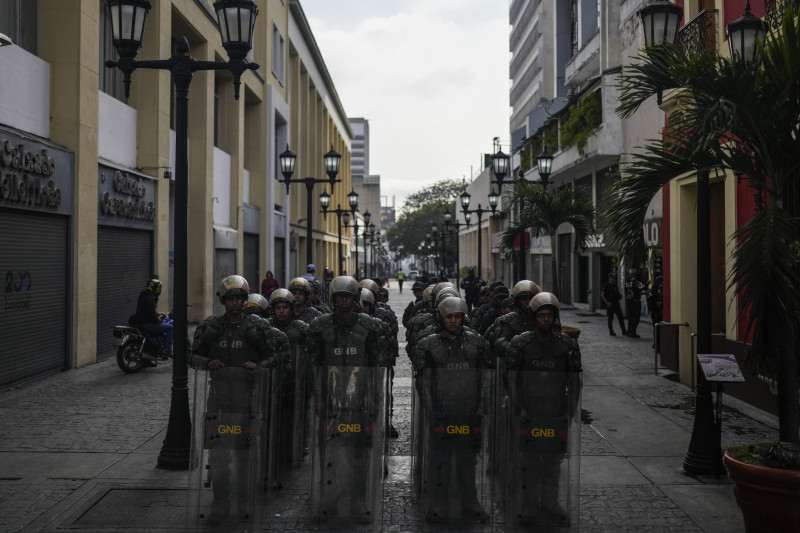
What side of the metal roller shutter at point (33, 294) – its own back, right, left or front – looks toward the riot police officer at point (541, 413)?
front

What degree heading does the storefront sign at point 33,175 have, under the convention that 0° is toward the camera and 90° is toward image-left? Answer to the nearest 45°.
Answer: approximately 315°

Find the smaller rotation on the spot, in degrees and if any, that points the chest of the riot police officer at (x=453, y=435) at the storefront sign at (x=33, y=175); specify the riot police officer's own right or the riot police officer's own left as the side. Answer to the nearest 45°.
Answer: approximately 135° to the riot police officer's own right

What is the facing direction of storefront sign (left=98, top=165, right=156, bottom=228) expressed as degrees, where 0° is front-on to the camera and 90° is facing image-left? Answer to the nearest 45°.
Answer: approximately 315°

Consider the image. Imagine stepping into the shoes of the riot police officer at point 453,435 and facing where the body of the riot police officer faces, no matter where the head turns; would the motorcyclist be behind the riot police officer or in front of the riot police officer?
behind

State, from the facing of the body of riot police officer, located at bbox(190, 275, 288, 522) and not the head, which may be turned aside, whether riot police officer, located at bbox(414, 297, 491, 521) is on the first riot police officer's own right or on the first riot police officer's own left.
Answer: on the first riot police officer's own left

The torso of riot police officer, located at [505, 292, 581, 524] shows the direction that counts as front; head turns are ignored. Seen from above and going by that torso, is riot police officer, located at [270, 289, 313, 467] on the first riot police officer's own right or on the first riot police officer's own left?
on the first riot police officer's own right

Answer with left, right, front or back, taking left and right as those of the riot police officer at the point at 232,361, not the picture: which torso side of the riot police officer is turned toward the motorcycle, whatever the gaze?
back

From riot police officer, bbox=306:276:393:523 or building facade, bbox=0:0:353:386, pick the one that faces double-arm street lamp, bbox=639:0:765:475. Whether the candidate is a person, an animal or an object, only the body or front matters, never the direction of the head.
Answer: the building facade

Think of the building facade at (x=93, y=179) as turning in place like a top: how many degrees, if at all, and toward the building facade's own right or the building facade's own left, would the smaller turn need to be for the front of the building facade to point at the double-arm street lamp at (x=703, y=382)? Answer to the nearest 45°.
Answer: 0° — it already faces it

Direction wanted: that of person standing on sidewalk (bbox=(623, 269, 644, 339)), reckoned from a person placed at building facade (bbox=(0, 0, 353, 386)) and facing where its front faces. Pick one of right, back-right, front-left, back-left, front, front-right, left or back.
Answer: front-left

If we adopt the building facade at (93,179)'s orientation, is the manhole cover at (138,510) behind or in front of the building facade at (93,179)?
in front
